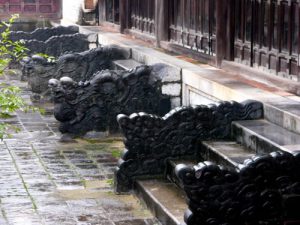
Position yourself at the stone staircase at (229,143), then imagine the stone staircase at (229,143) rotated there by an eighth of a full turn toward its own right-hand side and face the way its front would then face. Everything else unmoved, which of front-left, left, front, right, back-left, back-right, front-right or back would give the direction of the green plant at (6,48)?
front

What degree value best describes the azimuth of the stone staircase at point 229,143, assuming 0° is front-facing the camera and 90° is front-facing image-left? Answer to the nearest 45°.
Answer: approximately 45°

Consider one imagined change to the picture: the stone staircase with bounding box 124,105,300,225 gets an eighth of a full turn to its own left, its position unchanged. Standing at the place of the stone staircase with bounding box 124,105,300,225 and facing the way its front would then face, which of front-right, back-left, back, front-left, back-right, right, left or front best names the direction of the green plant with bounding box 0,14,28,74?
right

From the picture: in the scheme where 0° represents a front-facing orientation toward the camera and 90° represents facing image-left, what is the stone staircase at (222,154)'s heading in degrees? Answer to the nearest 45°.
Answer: approximately 45°
